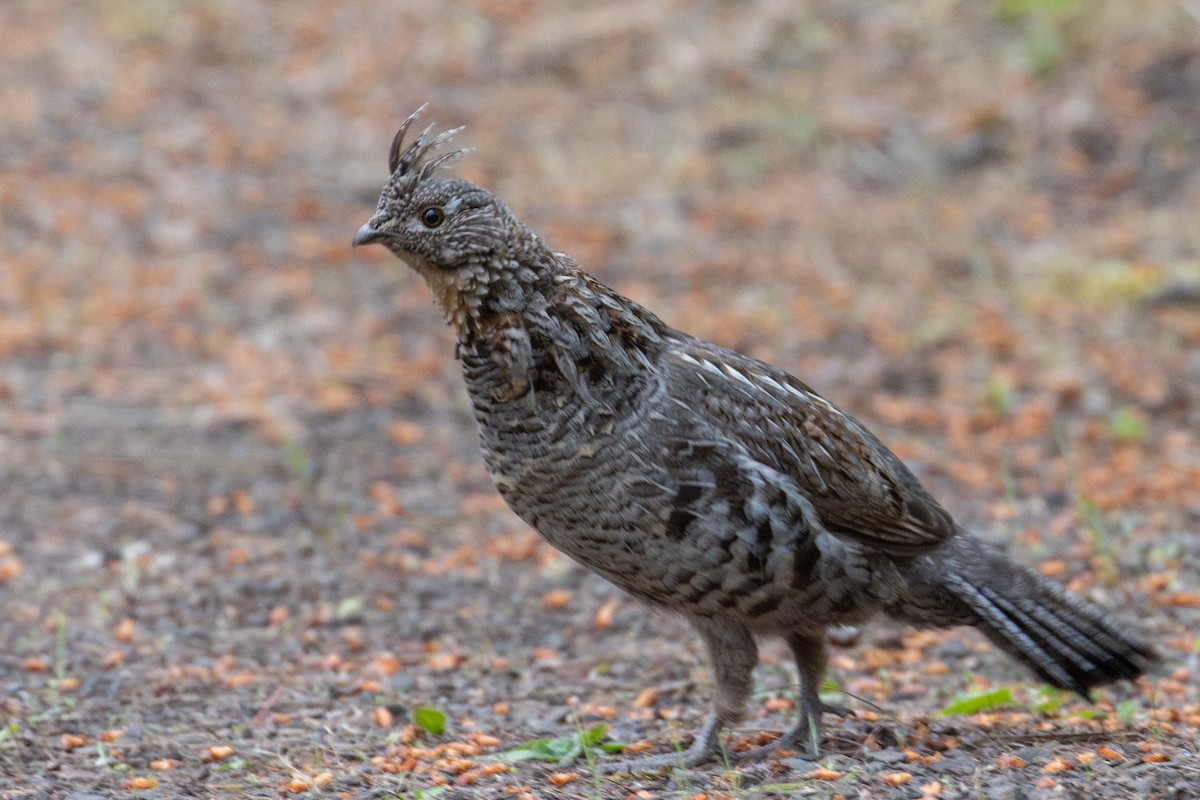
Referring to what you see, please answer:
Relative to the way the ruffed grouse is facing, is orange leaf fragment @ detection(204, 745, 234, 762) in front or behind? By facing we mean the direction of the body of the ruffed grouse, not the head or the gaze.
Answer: in front

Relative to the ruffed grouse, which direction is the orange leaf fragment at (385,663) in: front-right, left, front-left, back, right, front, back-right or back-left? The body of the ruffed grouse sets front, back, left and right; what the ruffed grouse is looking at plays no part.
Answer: front-right

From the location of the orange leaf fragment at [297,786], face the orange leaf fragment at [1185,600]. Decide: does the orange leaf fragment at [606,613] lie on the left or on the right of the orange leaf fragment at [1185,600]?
left

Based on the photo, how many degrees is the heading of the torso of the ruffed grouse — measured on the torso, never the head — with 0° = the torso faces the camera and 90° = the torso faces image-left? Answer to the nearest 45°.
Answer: approximately 90°

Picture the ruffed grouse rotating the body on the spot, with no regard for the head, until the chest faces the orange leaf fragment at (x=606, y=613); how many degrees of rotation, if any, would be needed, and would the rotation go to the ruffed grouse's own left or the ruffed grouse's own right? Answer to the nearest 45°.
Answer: approximately 90° to the ruffed grouse's own right

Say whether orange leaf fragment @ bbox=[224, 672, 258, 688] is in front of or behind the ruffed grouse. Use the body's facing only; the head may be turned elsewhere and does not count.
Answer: in front

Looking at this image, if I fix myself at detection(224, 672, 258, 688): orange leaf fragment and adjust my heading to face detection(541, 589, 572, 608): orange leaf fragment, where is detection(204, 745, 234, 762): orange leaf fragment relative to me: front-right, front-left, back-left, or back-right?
back-right

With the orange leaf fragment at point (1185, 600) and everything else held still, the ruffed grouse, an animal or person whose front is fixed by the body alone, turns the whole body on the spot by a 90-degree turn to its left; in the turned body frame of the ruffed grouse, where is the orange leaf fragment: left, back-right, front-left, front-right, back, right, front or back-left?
back-left

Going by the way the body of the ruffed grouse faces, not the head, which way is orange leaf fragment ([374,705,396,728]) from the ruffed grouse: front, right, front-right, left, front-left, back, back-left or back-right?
front-right

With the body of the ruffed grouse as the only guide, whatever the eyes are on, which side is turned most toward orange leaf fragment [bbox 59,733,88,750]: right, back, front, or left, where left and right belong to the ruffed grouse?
front

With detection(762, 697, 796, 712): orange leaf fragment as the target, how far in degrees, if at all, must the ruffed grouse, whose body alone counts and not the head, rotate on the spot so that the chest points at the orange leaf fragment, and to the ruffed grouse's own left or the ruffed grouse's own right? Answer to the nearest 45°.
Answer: approximately 90° to the ruffed grouse's own right

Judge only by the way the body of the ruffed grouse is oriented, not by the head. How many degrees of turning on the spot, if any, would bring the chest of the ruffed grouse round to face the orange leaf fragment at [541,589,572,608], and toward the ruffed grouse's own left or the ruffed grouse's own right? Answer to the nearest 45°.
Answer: approximately 90° to the ruffed grouse's own right

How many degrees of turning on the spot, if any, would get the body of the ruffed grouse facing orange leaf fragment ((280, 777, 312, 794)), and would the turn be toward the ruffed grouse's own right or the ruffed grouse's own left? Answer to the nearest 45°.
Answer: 0° — it already faces it

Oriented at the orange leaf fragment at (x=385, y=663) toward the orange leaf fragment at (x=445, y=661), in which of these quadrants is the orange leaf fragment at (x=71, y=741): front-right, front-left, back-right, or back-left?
back-right
